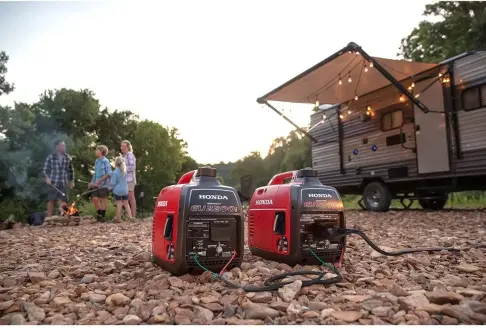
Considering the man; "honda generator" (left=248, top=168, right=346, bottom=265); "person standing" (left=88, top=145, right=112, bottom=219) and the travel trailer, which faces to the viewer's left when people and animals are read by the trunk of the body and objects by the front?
the person standing

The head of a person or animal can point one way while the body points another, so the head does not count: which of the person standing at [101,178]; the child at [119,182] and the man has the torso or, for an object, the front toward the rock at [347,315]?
the man

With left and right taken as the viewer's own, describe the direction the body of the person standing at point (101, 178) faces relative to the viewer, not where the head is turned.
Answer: facing to the left of the viewer

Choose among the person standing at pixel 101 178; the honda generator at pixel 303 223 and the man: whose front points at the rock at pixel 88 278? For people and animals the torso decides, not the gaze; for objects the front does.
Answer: the man

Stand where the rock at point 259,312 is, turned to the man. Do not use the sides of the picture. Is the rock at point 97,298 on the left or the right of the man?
left

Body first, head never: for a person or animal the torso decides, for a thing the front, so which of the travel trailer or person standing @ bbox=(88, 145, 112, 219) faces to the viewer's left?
the person standing
